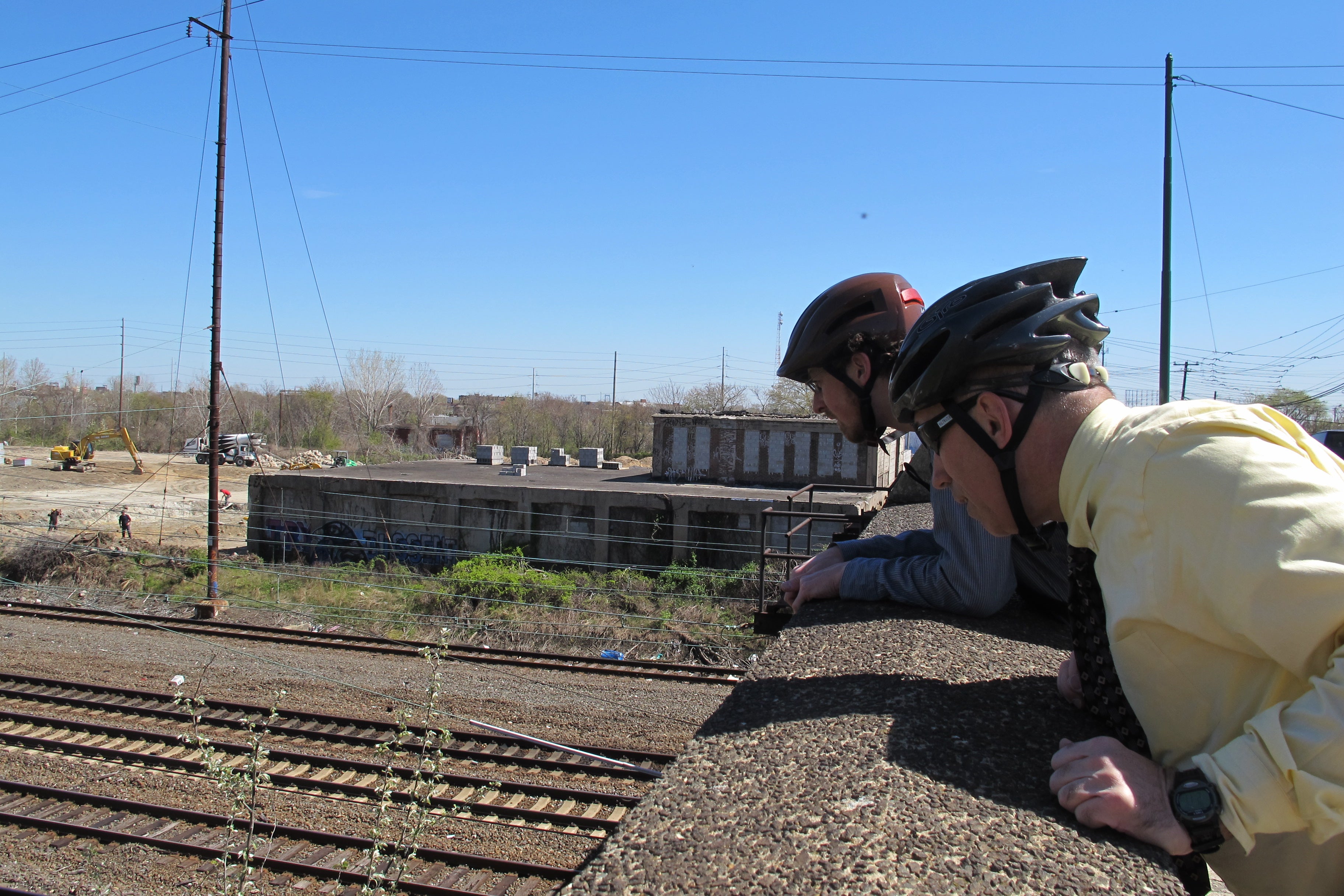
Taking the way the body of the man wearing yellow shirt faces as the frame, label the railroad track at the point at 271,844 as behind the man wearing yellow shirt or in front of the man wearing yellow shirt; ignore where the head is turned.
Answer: in front

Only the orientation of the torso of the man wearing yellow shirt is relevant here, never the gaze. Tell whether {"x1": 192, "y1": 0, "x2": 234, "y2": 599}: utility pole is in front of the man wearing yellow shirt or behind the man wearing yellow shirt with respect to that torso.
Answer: in front

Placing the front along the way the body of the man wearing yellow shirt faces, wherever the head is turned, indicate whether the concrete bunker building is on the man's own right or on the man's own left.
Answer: on the man's own right

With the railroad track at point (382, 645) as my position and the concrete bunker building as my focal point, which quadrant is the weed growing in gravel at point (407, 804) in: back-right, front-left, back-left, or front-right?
back-right

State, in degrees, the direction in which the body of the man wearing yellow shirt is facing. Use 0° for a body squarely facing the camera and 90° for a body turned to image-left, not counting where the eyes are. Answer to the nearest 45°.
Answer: approximately 90°

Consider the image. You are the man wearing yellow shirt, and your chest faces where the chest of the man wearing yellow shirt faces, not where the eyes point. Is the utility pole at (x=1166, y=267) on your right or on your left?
on your right

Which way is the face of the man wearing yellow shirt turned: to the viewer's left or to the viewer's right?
to the viewer's left

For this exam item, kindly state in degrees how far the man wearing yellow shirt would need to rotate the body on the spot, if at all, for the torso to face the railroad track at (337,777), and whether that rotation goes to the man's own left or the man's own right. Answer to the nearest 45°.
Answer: approximately 45° to the man's own right

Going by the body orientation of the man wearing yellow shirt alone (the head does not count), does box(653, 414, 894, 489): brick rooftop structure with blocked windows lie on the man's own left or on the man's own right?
on the man's own right

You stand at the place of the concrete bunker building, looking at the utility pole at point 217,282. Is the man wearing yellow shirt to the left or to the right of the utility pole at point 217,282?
left

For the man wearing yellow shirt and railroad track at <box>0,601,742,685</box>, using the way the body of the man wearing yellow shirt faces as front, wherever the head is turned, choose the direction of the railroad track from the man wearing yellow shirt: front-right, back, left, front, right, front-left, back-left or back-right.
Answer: front-right

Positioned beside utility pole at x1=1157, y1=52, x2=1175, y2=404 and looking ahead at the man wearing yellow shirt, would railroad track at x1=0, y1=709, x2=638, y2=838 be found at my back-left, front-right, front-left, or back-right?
front-right

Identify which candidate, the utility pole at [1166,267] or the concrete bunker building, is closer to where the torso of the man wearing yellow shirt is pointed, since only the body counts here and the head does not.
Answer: the concrete bunker building
